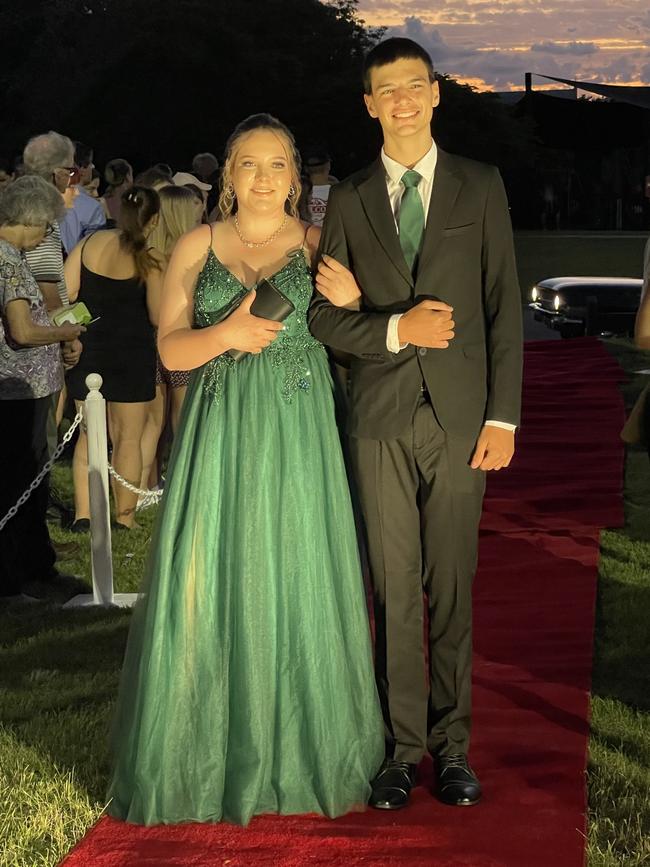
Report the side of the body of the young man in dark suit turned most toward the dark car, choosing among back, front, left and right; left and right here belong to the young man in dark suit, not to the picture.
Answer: back

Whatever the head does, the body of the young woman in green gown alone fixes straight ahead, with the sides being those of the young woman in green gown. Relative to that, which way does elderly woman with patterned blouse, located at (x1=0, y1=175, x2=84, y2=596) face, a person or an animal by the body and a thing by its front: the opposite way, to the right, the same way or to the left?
to the left

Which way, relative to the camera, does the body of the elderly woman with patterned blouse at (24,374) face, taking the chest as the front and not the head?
to the viewer's right

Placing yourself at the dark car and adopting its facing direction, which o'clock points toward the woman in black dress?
The woman in black dress is roughly at 11 o'clock from the dark car.

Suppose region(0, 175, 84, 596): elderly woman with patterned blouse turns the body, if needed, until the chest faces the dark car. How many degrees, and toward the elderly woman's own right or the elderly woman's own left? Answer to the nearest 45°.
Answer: approximately 45° to the elderly woman's own left

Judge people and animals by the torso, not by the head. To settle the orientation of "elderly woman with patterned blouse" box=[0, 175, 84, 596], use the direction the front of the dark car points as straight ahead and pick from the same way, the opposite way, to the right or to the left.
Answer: the opposite way

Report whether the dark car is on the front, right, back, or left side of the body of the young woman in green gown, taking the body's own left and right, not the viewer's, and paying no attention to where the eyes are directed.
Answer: back

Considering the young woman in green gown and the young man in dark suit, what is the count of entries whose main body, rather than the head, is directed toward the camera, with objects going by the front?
2
